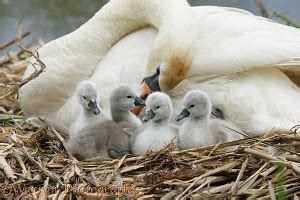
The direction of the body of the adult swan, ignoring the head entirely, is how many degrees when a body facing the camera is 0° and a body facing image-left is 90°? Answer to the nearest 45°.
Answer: approximately 90°

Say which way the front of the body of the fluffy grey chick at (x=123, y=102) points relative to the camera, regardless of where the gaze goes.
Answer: to the viewer's right

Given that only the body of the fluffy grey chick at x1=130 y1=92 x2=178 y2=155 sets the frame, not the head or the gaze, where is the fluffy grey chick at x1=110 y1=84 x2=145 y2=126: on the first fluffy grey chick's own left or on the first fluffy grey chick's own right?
on the first fluffy grey chick's own right

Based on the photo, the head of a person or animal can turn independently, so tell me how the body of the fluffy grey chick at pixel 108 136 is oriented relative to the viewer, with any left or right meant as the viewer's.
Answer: facing to the right of the viewer

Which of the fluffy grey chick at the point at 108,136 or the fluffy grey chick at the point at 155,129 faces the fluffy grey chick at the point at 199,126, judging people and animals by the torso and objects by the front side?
the fluffy grey chick at the point at 108,136

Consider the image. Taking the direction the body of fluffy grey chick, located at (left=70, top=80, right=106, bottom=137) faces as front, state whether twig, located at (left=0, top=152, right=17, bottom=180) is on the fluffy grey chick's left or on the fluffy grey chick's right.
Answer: on the fluffy grey chick's right

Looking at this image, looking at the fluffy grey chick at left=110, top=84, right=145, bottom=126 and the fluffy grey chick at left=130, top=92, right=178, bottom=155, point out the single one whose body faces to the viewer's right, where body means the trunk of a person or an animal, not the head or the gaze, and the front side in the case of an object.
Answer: the fluffy grey chick at left=110, top=84, right=145, bottom=126

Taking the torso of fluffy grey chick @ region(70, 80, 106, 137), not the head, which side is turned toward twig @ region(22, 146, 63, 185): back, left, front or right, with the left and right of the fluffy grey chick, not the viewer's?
right
